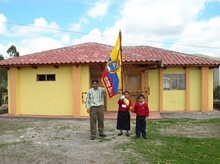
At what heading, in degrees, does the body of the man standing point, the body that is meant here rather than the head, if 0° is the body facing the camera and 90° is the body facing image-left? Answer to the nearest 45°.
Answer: approximately 0°

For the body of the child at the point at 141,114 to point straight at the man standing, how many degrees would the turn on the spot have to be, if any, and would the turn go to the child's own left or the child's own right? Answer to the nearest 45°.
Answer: approximately 90° to the child's own right

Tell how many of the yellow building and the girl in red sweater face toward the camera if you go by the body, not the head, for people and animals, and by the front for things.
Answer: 2

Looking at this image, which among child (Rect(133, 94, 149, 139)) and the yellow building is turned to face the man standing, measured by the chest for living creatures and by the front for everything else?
the yellow building

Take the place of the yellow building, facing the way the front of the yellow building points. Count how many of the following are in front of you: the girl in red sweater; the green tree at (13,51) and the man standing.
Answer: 2
